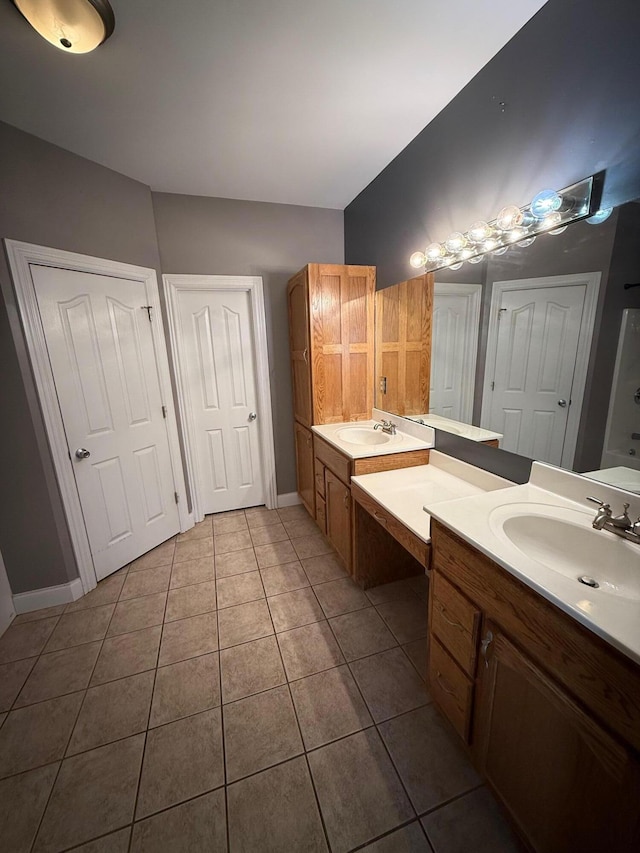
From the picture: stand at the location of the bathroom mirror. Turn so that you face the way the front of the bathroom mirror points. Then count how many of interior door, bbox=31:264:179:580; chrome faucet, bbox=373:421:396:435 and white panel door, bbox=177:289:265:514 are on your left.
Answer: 0

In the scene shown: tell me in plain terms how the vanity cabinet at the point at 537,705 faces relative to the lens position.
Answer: facing the viewer and to the left of the viewer

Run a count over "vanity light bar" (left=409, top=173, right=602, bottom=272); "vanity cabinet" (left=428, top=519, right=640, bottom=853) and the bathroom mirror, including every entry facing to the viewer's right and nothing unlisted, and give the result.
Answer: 0

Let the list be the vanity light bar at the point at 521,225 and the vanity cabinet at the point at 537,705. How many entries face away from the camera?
0

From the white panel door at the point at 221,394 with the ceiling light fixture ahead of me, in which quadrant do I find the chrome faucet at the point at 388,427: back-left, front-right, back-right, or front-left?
front-left

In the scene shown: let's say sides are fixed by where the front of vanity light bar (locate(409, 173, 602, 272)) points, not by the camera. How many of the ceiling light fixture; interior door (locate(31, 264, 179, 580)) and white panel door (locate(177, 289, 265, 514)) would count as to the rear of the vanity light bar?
0

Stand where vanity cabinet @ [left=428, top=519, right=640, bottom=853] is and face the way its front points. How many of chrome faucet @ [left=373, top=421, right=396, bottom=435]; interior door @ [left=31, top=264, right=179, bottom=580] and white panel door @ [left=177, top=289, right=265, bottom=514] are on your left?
0

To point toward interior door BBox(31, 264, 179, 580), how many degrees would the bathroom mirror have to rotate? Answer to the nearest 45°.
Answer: approximately 45° to its right

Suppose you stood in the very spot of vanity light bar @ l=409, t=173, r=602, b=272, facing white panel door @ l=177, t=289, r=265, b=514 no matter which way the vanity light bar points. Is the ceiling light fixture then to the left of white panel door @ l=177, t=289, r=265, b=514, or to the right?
left

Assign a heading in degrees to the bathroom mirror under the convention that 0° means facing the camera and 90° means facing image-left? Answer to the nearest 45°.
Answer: approximately 45°

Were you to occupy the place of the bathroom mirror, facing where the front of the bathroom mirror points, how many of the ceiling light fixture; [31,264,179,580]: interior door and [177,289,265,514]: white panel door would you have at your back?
0

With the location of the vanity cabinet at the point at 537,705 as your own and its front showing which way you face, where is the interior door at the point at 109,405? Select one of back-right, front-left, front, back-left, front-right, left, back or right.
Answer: front-right

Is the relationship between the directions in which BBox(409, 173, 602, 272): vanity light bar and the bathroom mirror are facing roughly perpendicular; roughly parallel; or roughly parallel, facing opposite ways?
roughly parallel

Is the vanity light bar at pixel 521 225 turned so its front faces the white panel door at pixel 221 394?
no

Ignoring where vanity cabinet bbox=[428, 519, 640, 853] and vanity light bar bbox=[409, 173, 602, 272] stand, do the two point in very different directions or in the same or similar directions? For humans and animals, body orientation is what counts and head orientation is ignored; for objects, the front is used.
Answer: same or similar directions

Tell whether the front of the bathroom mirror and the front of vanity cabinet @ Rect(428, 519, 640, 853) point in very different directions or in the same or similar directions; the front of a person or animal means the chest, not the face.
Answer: same or similar directions
